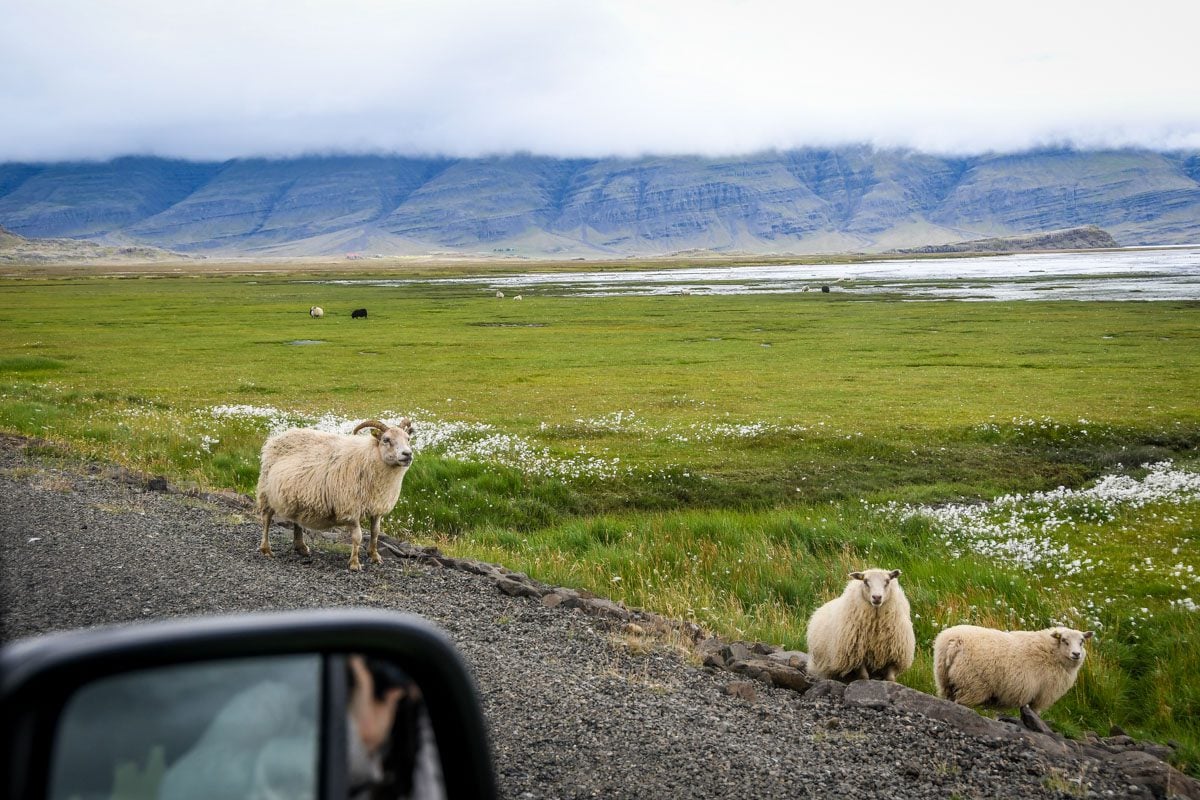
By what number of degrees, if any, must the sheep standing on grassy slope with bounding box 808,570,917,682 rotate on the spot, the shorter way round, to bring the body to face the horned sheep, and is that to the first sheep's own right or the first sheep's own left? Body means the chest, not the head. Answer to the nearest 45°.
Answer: approximately 135° to the first sheep's own right

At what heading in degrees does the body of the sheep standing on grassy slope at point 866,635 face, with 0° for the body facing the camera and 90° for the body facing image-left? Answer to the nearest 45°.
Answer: approximately 315°

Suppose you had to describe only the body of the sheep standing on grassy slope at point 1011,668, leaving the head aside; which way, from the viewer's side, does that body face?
to the viewer's right

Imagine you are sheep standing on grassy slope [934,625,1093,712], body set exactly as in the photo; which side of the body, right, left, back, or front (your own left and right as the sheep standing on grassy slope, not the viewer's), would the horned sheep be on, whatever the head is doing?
back

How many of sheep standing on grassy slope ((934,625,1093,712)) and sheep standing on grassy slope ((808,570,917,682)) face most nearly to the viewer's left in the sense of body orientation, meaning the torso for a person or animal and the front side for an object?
0

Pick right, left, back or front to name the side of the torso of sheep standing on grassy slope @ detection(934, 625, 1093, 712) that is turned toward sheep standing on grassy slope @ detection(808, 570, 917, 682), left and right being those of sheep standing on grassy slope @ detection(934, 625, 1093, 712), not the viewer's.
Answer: back

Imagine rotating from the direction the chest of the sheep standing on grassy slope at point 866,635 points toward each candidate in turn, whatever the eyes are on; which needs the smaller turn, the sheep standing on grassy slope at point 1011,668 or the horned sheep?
the sheep standing on grassy slope
